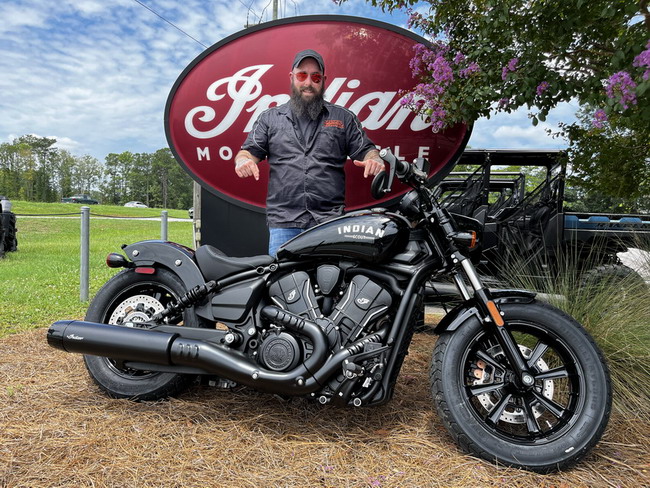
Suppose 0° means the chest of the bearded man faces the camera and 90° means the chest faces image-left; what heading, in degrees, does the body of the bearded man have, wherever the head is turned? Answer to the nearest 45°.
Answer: approximately 0°

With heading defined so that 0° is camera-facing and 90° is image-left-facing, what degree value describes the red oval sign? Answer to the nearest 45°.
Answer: approximately 0°

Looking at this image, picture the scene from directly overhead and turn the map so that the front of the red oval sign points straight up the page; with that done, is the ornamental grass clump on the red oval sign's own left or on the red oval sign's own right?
on the red oval sign's own left

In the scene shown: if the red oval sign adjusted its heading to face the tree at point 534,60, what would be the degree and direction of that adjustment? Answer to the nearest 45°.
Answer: approximately 45° to its left

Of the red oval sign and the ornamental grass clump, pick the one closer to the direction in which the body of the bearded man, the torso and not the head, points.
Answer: the ornamental grass clump

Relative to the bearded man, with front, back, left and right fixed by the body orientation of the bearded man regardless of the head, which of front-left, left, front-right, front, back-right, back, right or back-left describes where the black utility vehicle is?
back-left
